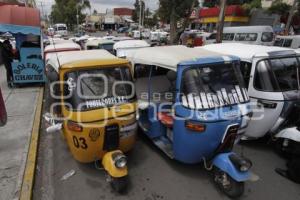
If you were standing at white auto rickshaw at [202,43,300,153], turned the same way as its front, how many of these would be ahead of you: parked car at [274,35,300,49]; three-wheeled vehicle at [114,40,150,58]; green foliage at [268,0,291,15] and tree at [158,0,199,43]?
0

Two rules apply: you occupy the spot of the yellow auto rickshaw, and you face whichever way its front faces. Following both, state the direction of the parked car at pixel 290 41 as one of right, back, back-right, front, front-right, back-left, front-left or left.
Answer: left

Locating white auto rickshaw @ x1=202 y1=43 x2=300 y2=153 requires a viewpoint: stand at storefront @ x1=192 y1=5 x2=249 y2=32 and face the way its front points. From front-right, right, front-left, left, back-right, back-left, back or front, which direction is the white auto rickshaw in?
front

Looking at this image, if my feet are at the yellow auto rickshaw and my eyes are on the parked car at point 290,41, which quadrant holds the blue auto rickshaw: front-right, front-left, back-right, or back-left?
front-right

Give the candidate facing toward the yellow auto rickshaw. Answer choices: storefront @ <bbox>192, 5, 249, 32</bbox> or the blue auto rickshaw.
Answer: the storefront

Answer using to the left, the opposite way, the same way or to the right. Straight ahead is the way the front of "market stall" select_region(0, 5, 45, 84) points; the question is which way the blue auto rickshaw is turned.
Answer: the same way

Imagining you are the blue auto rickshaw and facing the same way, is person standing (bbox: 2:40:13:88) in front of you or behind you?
behind

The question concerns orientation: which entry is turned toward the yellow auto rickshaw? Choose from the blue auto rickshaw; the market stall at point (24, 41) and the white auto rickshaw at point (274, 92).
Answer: the market stall

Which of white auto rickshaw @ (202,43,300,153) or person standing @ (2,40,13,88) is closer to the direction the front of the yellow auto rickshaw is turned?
the white auto rickshaw

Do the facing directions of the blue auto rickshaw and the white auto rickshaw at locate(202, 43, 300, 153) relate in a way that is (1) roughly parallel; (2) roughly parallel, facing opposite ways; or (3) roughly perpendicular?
roughly parallel

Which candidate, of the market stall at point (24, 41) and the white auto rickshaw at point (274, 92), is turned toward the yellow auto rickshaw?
the market stall

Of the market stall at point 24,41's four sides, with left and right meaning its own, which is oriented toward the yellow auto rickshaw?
front

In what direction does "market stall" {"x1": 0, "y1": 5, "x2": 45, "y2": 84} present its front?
toward the camera

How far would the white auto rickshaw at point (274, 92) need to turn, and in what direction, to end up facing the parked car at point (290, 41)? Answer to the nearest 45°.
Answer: approximately 135° to its left

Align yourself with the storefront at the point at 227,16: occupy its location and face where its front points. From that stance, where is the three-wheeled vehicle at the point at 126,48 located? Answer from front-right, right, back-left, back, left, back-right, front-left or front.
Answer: front
